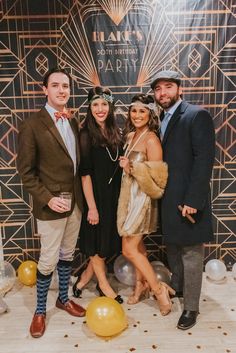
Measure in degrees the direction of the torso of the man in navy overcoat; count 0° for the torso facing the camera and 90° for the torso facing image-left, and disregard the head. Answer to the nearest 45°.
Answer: approximately 45°

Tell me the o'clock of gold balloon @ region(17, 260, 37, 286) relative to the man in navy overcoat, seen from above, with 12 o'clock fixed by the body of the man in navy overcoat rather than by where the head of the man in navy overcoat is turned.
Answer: The gold balloon is roughly at 2 o'clock from the man in navy overcoat.

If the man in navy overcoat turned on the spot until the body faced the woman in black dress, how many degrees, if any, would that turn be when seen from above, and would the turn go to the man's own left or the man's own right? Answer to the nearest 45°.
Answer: approximately 45° to the man's own right
